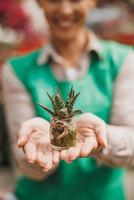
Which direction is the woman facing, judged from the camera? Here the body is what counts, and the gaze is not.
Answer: toward the camera

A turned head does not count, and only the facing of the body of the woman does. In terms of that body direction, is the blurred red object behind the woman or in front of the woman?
behind
